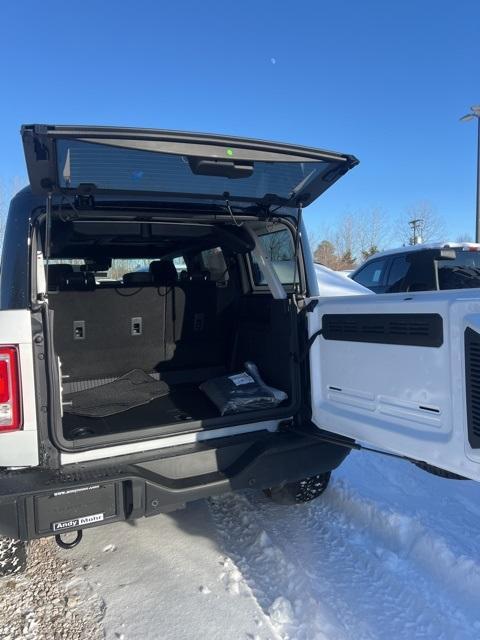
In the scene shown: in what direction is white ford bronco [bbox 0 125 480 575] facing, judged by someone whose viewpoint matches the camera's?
facing away from the viewer and to the left of the viewer
